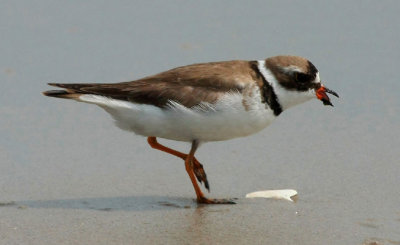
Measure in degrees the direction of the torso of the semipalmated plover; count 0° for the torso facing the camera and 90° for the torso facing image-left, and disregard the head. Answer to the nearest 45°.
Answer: approximately 270°
